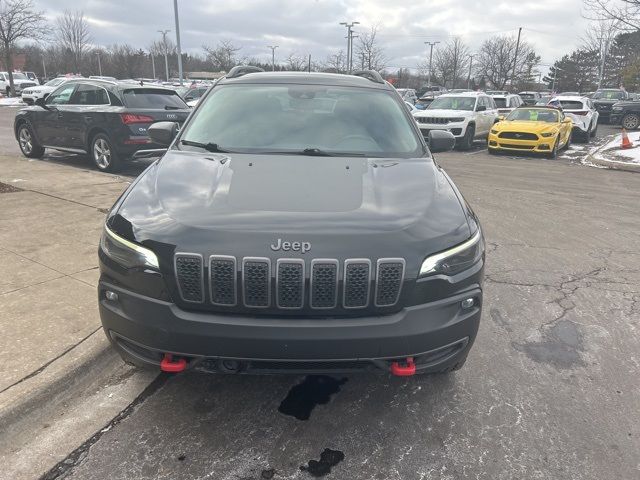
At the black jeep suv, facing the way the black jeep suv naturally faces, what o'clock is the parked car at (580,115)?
The parked car is roughly at 7 o'clock from the black jeep suv.

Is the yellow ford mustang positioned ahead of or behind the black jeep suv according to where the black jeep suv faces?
behind

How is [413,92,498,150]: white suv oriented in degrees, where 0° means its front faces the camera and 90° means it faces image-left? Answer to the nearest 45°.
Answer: approximately 45°

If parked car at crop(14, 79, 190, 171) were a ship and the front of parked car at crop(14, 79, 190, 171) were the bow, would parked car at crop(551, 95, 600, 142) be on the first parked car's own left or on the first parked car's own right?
on the first parked car's own right

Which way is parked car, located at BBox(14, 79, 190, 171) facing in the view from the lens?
facing away from the viewer and to the left of the viewer

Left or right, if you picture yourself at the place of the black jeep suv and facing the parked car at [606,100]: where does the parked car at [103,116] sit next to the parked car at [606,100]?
left

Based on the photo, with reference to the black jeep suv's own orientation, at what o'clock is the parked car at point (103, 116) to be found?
The parked car is roughly at 5 o'clock from the black jeep suv.

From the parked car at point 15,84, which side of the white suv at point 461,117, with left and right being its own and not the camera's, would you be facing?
right

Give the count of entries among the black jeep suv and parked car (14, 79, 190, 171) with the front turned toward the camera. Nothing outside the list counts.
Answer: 1

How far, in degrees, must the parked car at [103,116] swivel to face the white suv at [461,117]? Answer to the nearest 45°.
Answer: approximately 135° to its right

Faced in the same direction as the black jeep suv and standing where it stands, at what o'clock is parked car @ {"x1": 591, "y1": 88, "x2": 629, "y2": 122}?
The parked car is roughly at 7 o'clock from the black jeep suv.

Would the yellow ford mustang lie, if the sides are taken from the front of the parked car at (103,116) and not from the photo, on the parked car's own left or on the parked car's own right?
on the parked car's own right
